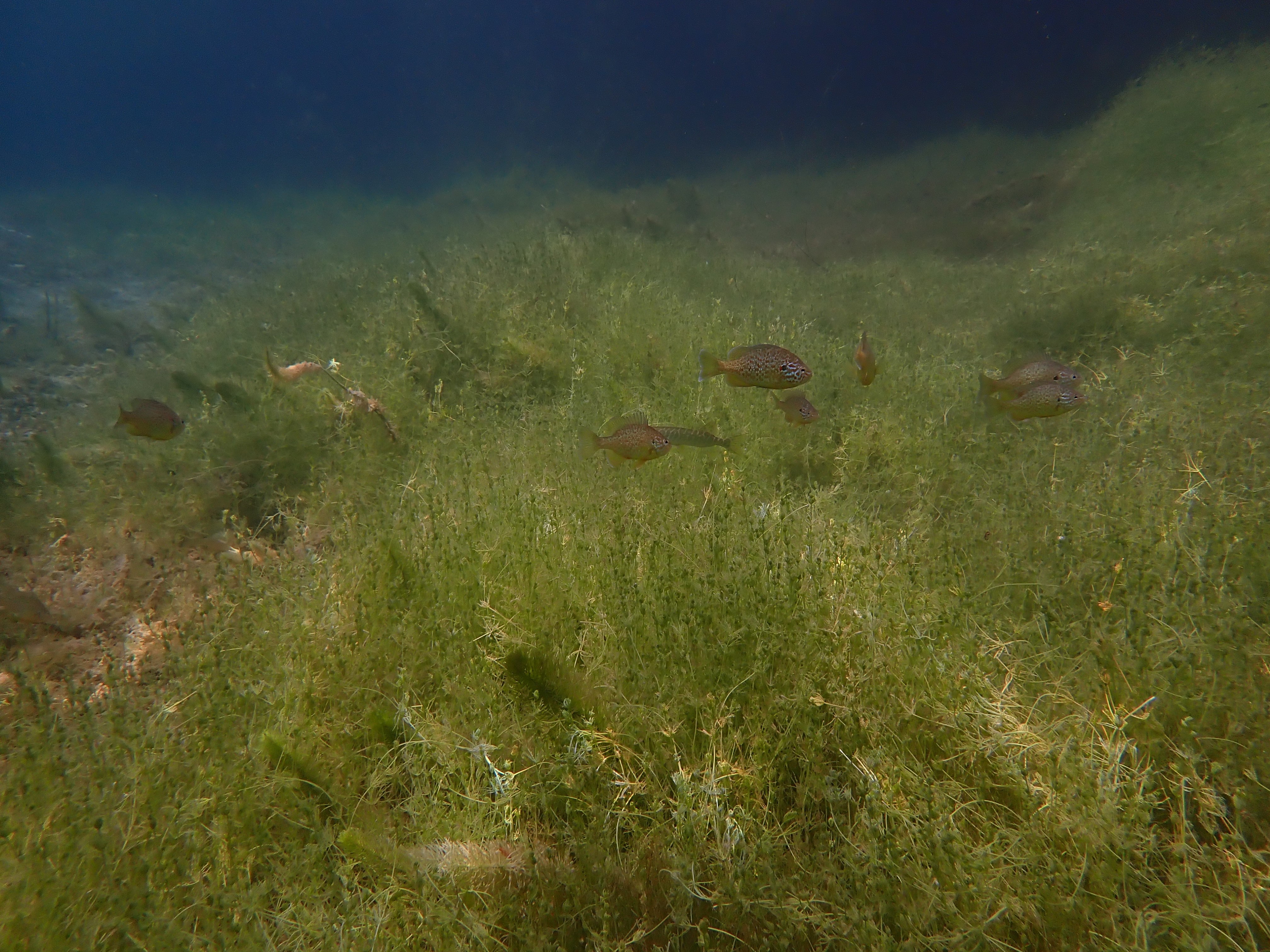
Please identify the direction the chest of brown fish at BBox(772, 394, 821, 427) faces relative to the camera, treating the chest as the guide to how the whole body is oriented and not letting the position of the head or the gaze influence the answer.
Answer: to the viewer's right

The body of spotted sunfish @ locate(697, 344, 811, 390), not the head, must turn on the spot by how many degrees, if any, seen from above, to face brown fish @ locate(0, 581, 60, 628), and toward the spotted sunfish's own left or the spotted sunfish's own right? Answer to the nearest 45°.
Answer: approximately 180°

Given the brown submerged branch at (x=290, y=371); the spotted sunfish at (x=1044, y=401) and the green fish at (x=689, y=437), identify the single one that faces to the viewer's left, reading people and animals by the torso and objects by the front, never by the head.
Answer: the green fish at (x=689, y=437)

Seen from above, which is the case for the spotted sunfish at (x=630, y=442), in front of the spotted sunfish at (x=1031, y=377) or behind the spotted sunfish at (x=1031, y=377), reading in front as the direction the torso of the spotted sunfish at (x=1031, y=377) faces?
behind

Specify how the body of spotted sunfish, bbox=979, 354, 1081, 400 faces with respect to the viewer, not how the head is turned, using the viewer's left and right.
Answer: facing to the right of the viewer

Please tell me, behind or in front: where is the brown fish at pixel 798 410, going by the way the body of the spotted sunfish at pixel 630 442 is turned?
in front

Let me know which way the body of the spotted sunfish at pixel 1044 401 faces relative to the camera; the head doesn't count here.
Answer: to the viewer's right

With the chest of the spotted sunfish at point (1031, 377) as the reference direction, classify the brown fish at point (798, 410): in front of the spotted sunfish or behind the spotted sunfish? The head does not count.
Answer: behind
